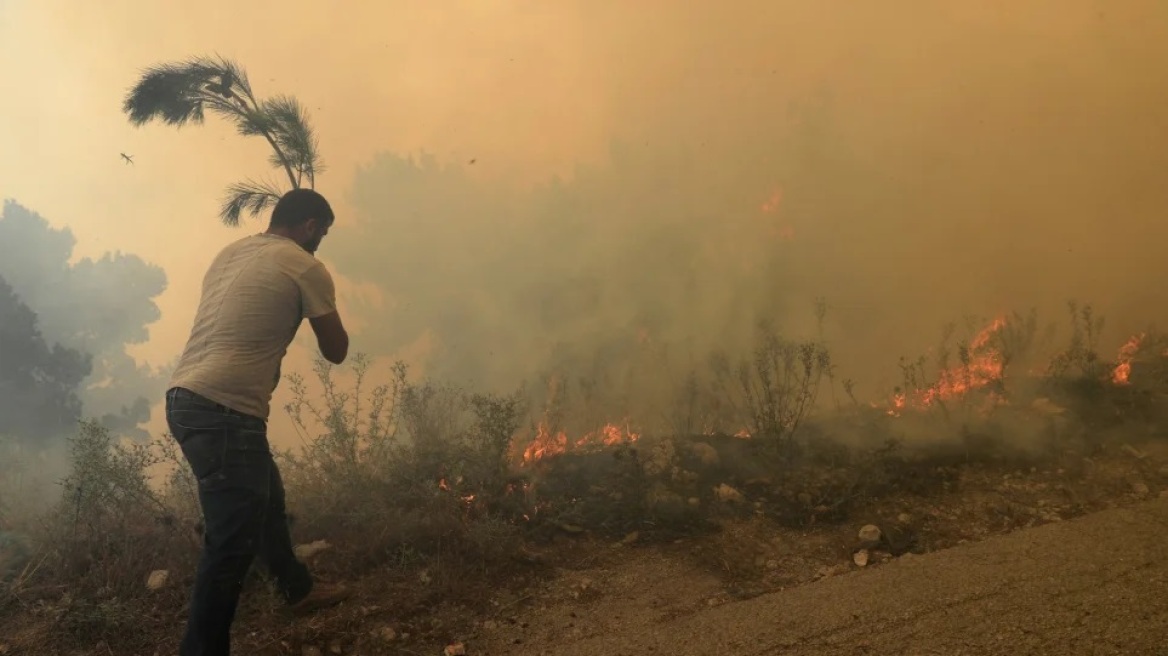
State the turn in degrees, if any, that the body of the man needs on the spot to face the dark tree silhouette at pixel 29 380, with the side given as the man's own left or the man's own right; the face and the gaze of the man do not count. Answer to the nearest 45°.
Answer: approximately 45° to the man's own left

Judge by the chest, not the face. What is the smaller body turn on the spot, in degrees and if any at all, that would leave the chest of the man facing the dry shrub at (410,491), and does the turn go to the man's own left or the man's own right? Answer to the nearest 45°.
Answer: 0° — they already face it

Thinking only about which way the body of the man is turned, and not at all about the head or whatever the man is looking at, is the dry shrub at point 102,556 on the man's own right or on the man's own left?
on the man's own left

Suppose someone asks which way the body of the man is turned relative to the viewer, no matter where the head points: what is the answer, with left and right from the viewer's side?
facing away from the viewer and to the right of the viewer

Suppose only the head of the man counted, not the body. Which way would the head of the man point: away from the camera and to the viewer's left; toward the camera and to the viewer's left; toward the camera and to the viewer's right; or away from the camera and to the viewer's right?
away from the camera and to the viewer's right
